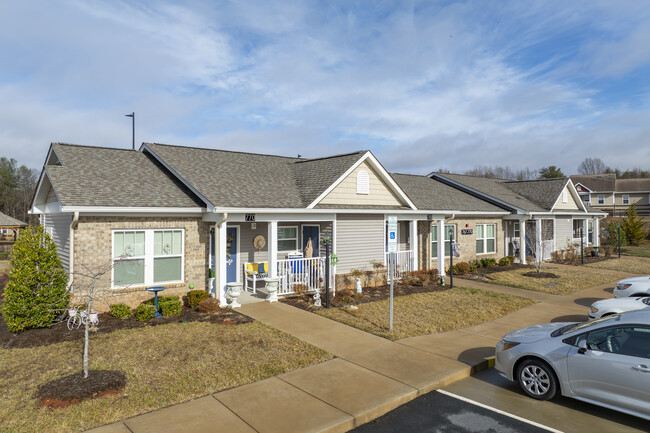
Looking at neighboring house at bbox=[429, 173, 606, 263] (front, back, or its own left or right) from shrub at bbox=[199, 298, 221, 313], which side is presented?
right

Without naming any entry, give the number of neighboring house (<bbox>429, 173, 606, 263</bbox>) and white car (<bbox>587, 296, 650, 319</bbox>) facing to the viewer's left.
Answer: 1

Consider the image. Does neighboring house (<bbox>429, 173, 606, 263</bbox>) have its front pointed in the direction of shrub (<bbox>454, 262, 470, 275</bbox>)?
no

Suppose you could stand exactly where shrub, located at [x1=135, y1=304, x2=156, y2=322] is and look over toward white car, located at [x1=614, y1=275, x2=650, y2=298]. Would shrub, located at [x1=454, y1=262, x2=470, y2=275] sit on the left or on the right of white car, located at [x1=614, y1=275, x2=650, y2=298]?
left

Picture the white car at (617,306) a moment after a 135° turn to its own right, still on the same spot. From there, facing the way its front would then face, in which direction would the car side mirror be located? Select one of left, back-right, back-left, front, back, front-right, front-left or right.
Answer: back-right

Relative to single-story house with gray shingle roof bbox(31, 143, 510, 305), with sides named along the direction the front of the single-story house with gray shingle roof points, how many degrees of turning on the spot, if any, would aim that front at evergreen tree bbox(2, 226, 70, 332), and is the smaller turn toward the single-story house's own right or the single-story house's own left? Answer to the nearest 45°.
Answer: approximately 90° to the single-story house's own right

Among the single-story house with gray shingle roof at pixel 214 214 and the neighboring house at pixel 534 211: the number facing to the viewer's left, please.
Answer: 0

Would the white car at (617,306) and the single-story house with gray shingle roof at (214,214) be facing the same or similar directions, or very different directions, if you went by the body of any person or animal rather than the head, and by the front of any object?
very different directions

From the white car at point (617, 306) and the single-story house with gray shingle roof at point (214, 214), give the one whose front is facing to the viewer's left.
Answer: the white car

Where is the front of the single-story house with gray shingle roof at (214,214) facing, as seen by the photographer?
facing the viewer and to the right of the viewer

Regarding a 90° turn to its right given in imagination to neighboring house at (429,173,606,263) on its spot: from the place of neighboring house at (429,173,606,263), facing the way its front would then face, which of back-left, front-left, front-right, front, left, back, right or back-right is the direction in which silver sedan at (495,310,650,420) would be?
front-left

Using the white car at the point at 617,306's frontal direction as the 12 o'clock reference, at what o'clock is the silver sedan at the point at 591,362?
The silver sedan is roughly at 9 o'clock from the white car.

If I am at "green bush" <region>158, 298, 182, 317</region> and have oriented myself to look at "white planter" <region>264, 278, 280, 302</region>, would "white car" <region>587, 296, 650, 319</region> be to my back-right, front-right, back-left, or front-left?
front-right

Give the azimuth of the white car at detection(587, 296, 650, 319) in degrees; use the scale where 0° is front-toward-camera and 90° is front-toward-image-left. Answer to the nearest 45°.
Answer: approximately 90°

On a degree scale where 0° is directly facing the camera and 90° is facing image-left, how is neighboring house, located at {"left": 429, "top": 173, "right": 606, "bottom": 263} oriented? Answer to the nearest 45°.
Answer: approximately 315°

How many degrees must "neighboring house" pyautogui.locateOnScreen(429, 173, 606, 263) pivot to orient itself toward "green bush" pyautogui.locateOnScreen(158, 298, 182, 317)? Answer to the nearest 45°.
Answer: approximately 90° to its right

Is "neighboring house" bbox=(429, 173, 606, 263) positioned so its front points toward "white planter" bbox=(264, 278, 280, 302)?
no

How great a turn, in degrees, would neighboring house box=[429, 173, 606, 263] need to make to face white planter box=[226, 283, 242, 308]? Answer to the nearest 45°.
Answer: approximately 90° to its right

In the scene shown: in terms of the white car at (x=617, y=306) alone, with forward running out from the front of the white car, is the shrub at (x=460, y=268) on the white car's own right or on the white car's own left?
on the white car's own right

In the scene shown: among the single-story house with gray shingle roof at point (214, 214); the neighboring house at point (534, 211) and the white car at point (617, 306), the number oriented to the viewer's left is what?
1
